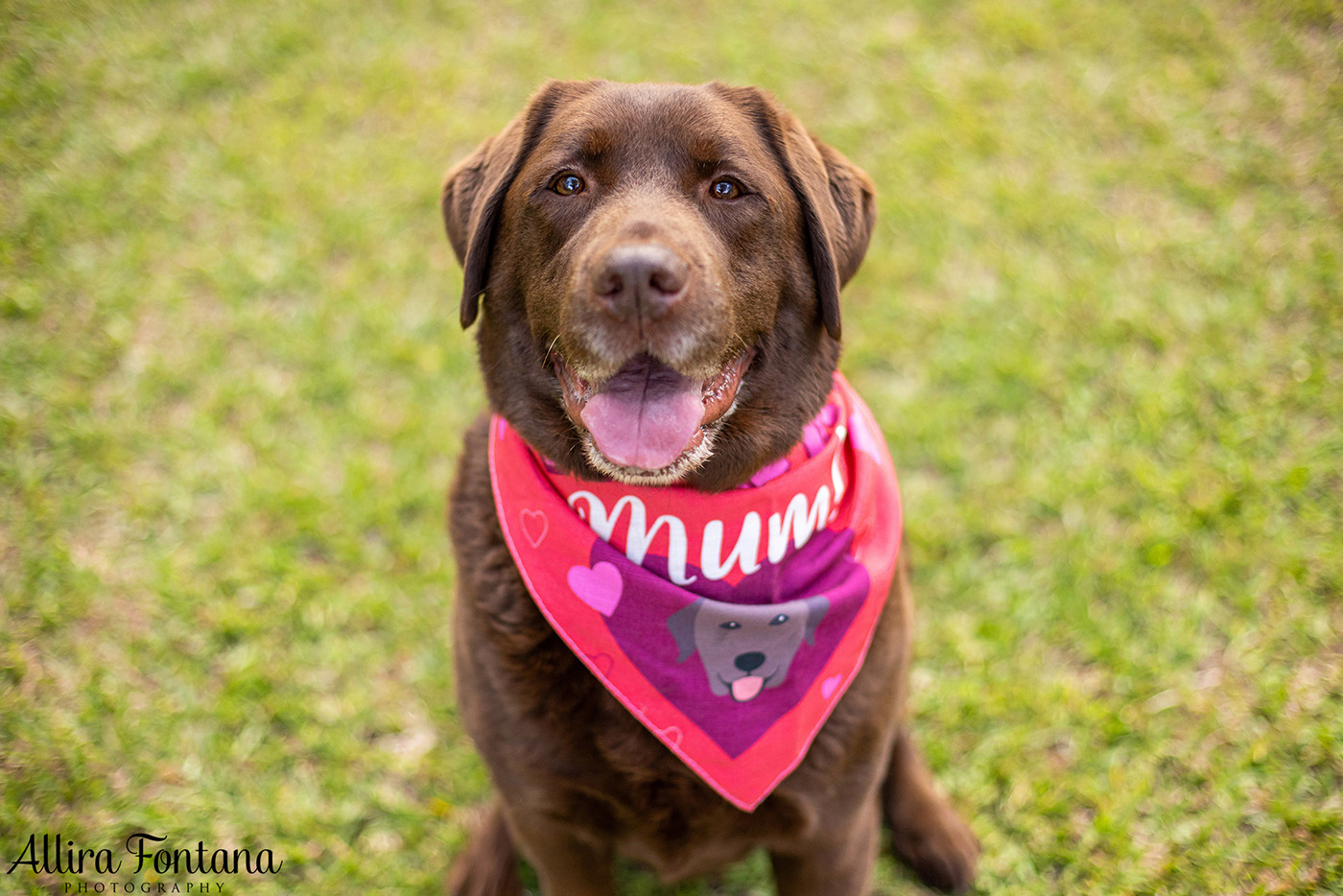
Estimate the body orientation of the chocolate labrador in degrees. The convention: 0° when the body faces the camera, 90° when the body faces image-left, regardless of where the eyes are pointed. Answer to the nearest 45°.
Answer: approximately 0°
